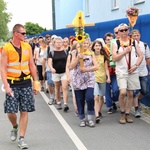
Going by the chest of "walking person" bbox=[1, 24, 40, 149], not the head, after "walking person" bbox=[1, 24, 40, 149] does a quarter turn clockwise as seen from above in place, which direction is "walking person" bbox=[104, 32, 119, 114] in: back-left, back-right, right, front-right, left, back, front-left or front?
back

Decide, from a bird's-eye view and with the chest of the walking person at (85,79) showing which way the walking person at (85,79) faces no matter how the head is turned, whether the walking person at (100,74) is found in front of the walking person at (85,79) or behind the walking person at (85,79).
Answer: behind

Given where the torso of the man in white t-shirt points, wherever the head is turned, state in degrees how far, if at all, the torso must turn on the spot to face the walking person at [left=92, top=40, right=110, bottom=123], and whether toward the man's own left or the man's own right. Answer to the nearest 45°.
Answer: approximately 135° to the man's own right

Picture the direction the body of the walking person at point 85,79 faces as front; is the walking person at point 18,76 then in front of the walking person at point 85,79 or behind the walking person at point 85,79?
in front

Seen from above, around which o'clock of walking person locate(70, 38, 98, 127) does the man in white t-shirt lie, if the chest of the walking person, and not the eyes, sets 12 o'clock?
The man in white t-shirt is roughly at 9 o'clock from the walking person.

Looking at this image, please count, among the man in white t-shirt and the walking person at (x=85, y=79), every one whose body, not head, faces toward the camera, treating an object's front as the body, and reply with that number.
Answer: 2

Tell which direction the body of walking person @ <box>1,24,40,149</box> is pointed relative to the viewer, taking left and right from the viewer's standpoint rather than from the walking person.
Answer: facing the viewer and to the right of the viewer

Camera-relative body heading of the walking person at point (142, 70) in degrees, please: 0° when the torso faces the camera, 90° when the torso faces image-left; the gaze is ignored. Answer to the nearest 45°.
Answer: approximately 45°

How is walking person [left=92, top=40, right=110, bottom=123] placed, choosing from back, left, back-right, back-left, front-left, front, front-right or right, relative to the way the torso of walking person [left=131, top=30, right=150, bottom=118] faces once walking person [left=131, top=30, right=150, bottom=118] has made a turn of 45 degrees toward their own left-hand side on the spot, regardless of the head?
right

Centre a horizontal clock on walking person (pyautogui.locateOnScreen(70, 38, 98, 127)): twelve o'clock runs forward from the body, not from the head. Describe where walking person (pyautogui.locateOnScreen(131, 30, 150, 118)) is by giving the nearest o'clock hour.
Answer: walking person (pyautogui.locateOnScreen(131, 30, 150, 118)) is roughly at 8 o'clock from walking person (pyautogui.locateOnScreen(70, 38, 98, 127)).
